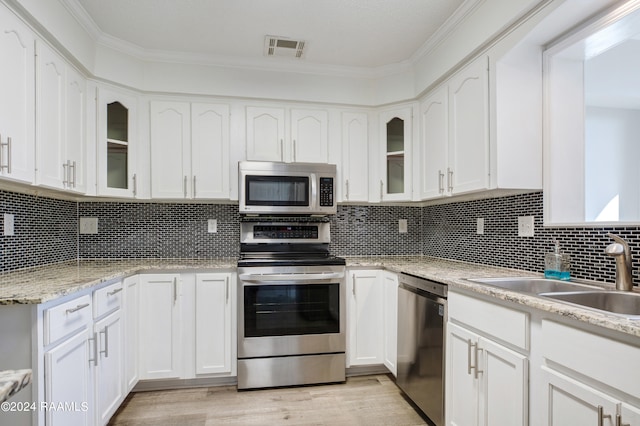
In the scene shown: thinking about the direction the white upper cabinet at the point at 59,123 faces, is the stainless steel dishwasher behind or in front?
in front

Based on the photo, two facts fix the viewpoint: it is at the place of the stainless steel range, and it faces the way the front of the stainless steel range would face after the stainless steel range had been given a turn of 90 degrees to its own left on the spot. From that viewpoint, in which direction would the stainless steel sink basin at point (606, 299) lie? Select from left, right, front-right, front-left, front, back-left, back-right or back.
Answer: front-right

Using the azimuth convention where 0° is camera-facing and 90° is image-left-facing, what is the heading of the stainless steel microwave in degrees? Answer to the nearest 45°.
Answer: approximately 0°

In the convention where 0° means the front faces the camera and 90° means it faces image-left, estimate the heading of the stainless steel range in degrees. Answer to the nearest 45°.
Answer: approximately 0°

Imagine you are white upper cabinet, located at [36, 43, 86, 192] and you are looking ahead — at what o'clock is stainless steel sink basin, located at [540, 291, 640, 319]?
The stainless steel sink basin is roughly at 12 o'clock from the white upper cabinet.

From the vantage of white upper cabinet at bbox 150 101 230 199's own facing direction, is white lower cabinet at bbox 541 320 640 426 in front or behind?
in front

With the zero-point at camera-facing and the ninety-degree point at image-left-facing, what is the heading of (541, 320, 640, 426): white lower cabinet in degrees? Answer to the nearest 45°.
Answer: approximately 45°

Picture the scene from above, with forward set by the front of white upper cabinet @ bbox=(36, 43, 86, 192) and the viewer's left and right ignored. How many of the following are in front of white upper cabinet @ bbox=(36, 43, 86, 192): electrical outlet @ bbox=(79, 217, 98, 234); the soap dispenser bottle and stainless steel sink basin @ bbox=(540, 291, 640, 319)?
2

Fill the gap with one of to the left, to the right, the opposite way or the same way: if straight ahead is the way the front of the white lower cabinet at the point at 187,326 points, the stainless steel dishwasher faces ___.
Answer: to the right
